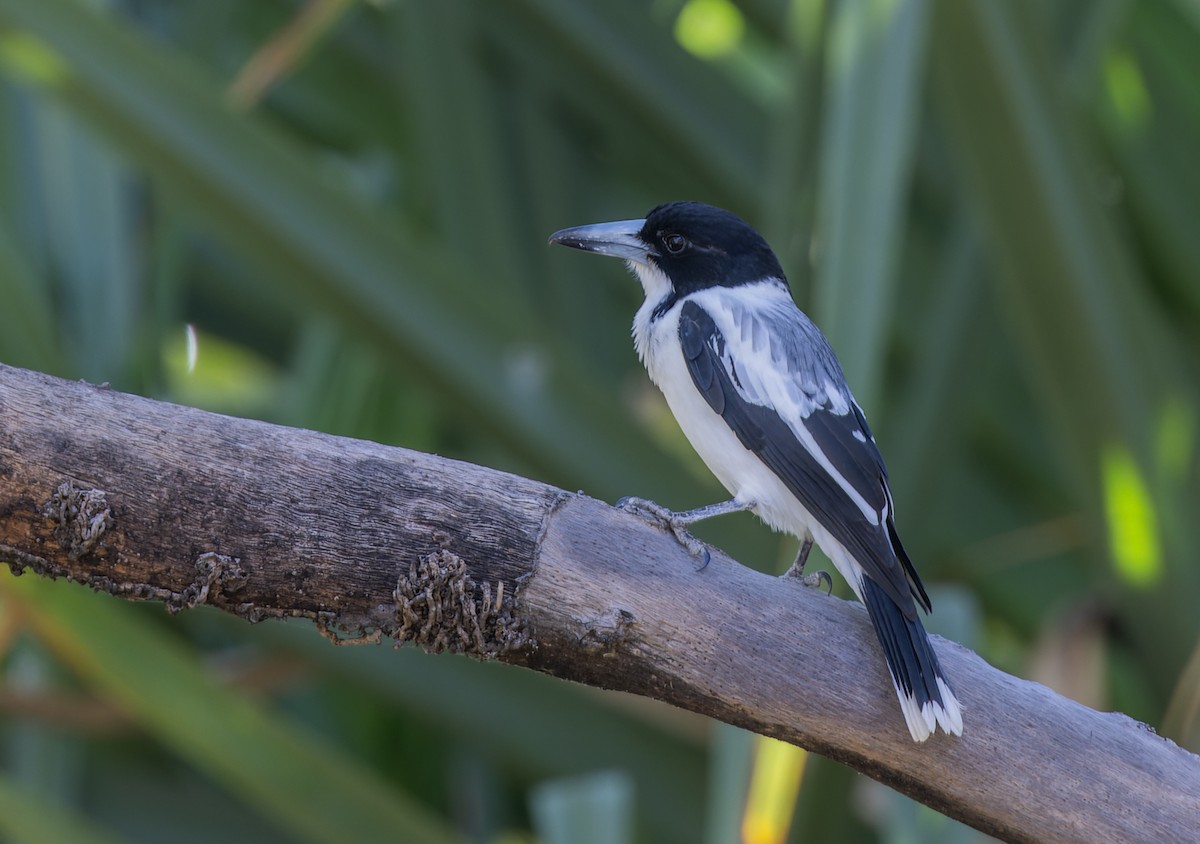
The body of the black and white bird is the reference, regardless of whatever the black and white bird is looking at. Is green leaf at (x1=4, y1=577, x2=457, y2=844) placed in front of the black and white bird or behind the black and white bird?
in front

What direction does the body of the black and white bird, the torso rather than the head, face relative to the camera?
to the viewer's left
